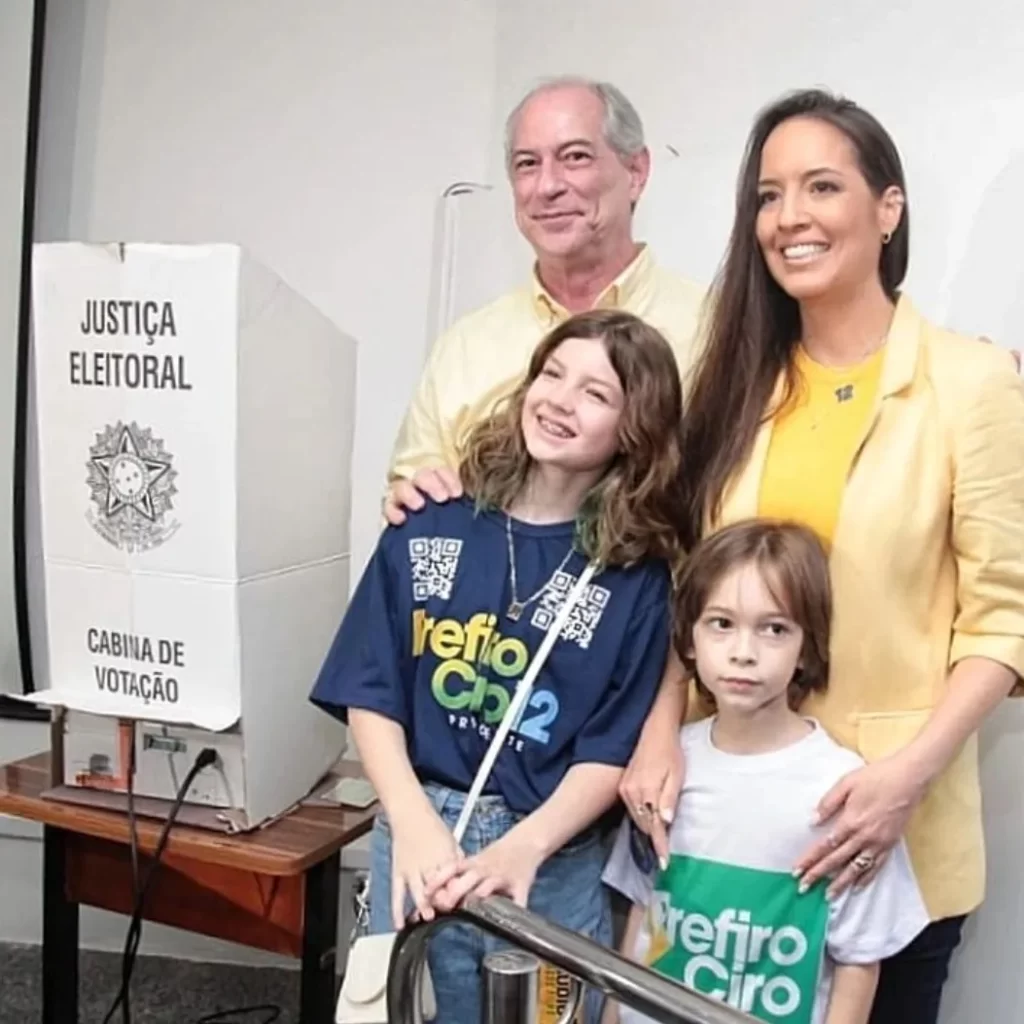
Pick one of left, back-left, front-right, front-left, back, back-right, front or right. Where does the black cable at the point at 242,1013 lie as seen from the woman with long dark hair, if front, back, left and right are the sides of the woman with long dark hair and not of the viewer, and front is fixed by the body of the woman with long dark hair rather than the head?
right

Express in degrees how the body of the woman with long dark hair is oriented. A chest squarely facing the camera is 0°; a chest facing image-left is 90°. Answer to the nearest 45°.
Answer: approximately 45°

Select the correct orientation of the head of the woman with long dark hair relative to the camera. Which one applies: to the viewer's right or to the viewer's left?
to the viewer's left
